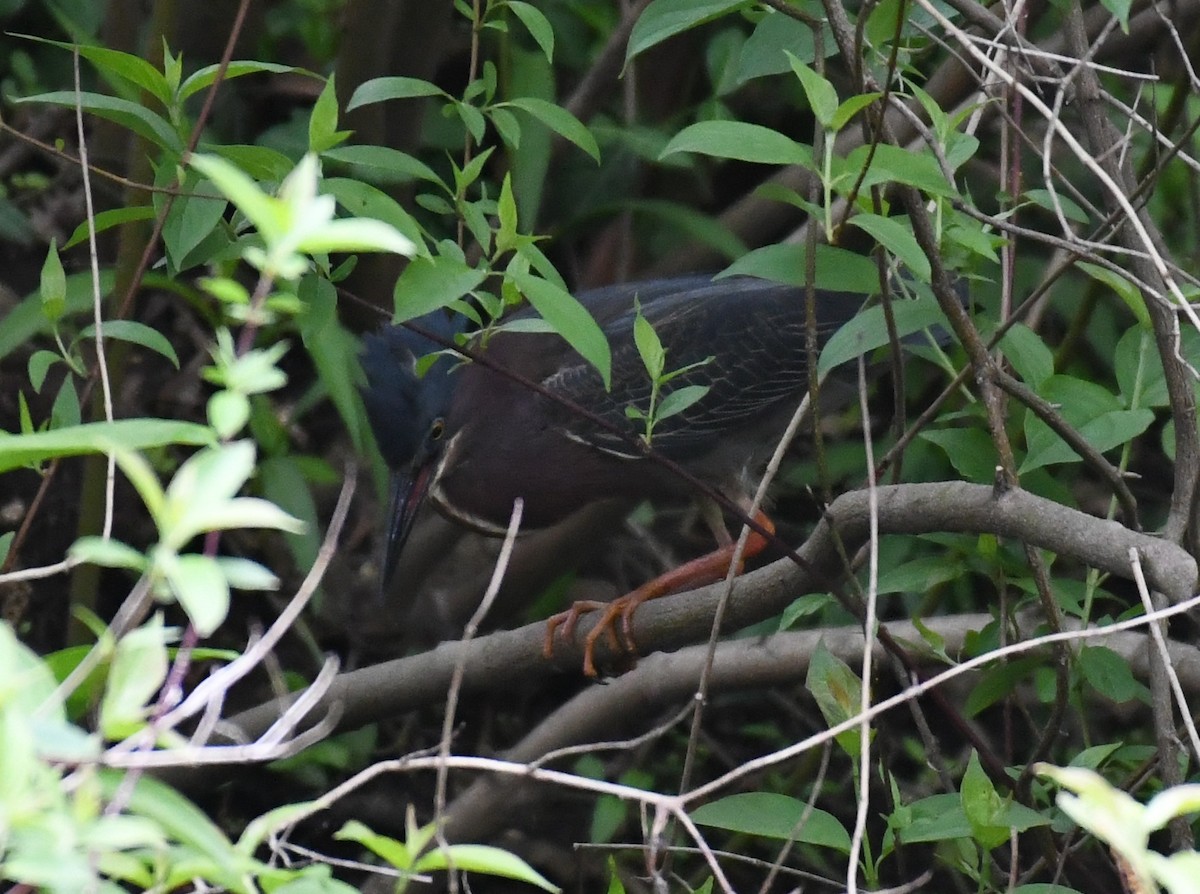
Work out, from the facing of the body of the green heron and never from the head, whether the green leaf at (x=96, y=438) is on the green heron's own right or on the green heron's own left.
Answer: on the green heron's own left

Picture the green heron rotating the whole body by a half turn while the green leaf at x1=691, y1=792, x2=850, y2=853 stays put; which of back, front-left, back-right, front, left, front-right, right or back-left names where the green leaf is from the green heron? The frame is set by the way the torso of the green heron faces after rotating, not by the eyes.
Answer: right

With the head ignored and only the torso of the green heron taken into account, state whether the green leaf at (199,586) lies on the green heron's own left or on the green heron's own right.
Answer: on the green heron's own left

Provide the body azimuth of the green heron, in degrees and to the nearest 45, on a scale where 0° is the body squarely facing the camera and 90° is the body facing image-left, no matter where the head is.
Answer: approximately 90°

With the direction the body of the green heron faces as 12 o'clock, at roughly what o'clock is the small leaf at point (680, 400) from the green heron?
The small leaf is roughly at 9 o'clock from the green heron.
